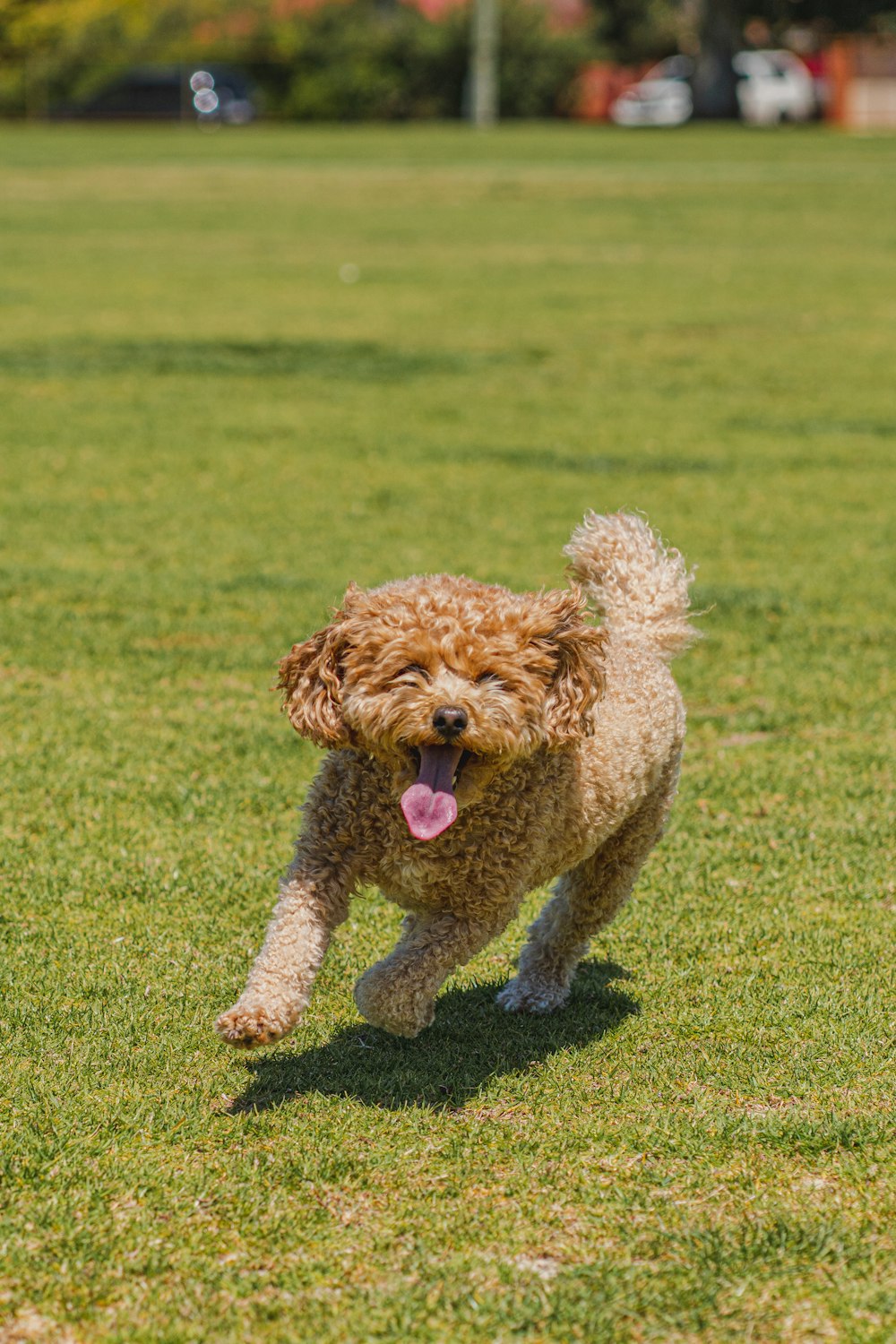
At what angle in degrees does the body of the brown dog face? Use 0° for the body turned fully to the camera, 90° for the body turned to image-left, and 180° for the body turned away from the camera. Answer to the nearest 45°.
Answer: approximately 45°
